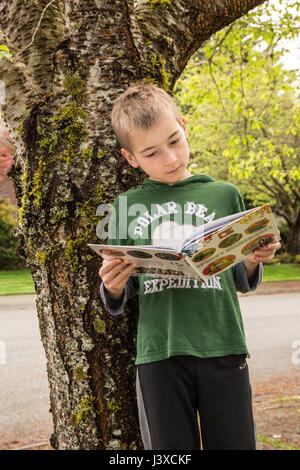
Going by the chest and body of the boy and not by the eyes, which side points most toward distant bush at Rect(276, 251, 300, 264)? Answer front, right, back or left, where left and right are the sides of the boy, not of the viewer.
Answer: back

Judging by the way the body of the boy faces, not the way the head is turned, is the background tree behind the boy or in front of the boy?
behind

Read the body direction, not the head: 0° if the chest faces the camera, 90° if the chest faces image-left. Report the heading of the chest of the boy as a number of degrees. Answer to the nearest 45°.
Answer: approximately 0°
